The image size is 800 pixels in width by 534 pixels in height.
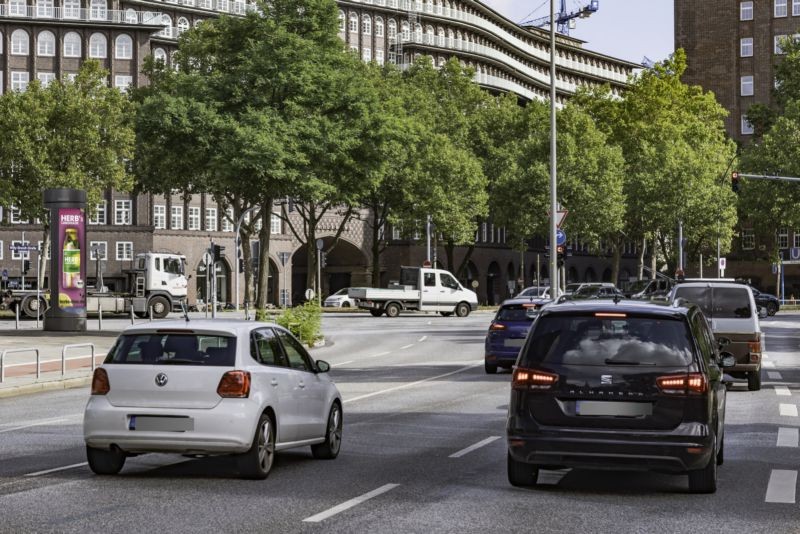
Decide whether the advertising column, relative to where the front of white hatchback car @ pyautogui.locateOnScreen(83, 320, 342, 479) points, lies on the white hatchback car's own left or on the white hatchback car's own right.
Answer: on the white hatchback car's own left

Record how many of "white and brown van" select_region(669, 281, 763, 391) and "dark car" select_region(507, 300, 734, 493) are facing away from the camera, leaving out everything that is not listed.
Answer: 2

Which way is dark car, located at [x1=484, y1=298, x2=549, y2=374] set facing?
away from the camera

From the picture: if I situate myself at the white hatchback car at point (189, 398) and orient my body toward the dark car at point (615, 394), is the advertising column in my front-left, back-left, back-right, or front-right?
back-left

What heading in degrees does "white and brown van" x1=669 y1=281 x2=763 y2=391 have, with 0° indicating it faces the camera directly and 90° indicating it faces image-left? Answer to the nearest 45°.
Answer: approximately 180°

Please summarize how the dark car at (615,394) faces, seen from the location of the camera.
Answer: facing away from the viewer

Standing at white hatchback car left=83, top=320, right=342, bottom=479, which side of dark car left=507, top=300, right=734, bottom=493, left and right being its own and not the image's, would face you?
left
